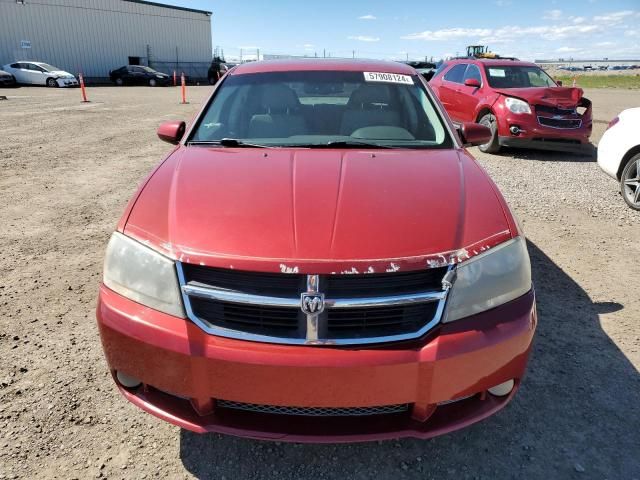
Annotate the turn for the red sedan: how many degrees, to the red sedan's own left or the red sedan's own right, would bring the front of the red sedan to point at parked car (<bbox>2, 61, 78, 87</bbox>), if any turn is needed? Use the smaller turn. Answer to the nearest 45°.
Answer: approximately 135° to the red sedan's own right

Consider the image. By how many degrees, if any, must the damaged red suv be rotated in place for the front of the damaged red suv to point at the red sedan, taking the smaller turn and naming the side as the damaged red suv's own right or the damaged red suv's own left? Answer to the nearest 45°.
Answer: approximately 45° to the damaged red suv's own right

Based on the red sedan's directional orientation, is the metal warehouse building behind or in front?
behind

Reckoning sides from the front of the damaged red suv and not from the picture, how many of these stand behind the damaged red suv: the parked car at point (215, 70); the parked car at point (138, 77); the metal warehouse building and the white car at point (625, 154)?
3

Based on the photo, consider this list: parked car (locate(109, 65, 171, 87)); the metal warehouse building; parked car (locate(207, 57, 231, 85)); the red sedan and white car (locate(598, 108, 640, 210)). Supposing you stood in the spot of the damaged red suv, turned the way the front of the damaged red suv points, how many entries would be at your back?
3

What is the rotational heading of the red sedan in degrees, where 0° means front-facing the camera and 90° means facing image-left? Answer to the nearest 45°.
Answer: approximately 0°

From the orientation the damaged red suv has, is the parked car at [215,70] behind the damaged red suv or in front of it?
behind

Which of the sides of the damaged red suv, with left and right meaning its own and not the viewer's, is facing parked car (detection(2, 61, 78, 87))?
back

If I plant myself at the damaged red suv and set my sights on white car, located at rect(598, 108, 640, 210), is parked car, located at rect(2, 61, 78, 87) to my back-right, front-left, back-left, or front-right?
back-right

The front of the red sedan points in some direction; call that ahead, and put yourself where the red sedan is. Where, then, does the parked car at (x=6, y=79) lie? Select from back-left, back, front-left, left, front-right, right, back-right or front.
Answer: back-right
